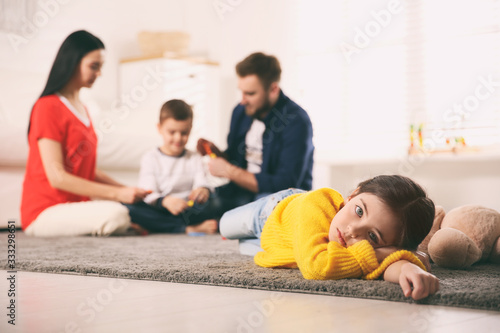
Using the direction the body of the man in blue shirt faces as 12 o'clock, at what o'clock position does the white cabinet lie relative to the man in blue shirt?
The white cabinet is roughly at 4 o'clock from the man in blue shirt.

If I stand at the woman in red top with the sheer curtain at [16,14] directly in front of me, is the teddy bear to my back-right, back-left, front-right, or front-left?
back-right

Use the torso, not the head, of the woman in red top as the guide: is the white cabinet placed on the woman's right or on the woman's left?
on the woman's left

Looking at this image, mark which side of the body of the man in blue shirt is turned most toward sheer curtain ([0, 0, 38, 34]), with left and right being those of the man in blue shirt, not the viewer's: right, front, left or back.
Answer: right

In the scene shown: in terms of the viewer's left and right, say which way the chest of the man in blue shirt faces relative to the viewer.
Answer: facing the viewer and to the left of the viewer

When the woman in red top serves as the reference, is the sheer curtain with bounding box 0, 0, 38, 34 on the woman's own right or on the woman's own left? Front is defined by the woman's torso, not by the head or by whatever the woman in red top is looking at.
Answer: on the woman's own left

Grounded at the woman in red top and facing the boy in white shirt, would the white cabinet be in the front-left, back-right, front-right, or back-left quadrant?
front-left

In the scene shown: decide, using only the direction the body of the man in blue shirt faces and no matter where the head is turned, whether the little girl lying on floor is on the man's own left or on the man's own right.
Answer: on the man's own left

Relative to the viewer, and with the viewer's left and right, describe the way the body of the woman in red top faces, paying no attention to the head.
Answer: facing to the right of the viewer

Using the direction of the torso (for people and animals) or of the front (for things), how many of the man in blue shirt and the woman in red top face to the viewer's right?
1

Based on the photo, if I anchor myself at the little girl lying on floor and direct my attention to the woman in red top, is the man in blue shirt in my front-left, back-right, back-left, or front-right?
front-right

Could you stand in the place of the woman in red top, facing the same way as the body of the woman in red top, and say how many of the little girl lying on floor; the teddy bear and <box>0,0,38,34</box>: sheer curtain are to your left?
1

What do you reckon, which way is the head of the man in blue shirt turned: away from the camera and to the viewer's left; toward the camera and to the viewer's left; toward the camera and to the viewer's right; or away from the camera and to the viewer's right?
toward the camera and to the viewer's left

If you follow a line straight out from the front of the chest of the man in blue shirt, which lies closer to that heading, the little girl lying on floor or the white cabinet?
the little girl lying on floor

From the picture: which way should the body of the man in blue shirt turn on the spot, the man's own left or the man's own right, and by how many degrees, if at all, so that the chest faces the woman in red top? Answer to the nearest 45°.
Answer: approximately 45° to the man's own right

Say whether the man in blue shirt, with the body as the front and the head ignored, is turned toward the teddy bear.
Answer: no
